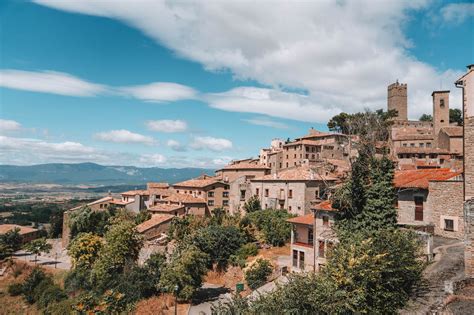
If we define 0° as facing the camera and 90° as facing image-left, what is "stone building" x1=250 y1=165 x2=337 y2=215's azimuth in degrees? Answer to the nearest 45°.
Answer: approximately 45°

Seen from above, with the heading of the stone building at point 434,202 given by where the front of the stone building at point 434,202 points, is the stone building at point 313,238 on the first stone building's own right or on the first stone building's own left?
on the first stone building's own right

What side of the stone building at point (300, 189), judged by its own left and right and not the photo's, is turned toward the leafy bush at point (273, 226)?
front

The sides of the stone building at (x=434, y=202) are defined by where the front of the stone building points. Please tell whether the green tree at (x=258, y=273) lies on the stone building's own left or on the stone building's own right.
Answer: on the stone building's own right

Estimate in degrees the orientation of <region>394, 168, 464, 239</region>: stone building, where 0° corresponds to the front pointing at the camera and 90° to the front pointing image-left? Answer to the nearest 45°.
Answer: approximately 0°

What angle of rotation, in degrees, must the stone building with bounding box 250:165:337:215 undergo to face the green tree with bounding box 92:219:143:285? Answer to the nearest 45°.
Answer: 0° — it already faces it

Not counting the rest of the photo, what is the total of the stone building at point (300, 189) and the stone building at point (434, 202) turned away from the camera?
0
